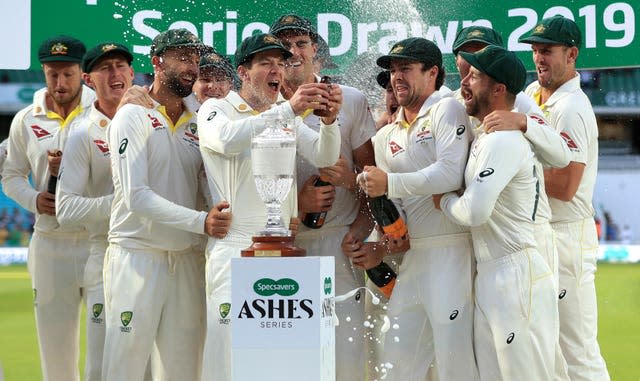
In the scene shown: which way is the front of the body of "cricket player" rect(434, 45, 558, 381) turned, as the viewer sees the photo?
to the viewer's left

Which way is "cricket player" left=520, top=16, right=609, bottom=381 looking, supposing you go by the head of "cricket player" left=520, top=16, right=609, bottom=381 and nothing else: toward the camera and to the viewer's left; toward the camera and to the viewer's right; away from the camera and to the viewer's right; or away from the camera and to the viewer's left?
toward the camera and to the viewer's left

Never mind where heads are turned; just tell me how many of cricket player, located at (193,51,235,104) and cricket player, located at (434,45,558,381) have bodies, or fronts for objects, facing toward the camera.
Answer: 1

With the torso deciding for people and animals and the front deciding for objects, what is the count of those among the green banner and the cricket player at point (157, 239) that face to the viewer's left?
0

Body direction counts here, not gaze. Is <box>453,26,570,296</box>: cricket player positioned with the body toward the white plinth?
yes

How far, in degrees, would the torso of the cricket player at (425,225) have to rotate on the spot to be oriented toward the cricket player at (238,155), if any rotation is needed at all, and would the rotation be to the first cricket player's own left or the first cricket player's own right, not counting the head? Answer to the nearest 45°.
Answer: approximately 45° to the first cricket player's own right

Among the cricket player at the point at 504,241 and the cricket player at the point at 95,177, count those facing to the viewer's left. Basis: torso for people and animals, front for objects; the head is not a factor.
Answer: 1

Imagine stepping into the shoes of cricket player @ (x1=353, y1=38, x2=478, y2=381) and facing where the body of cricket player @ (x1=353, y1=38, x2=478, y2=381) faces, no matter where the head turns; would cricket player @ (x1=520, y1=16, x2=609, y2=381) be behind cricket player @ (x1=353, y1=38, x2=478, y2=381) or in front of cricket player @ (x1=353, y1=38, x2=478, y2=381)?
behind
